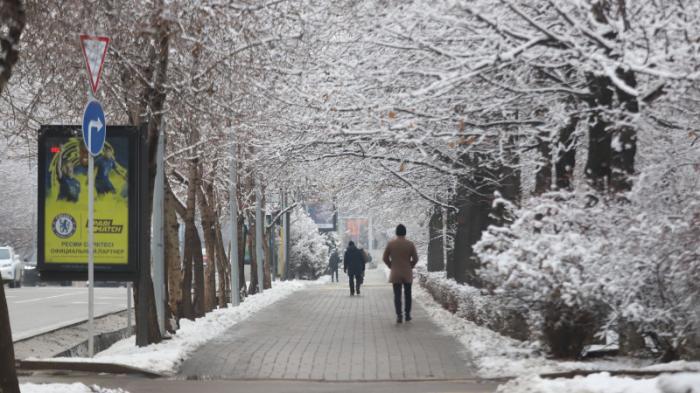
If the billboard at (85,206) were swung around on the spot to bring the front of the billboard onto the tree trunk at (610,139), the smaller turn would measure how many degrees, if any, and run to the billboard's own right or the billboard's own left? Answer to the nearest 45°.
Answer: approximately 90° to the billboard's own left

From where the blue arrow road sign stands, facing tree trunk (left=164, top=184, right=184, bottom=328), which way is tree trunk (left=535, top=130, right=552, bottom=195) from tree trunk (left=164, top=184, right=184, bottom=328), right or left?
right

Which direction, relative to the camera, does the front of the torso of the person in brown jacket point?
away from the camera

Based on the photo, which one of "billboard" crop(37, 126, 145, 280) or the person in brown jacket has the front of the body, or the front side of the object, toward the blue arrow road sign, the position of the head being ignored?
the billboard

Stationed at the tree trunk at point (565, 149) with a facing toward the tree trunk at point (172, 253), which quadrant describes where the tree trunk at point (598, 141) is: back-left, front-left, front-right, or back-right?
back-left

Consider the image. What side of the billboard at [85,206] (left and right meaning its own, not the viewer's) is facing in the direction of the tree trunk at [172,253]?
back

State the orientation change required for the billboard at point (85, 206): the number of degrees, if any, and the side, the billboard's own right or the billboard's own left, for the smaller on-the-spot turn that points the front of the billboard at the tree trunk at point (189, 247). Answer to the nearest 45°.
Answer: approximately 180°

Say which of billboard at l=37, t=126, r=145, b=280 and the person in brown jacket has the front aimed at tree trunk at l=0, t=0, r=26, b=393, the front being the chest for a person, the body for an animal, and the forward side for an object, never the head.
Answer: the billboard

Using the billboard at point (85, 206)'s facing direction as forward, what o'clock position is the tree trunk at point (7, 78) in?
The tree trunk is roughly at 12 o'clock from the billboard.

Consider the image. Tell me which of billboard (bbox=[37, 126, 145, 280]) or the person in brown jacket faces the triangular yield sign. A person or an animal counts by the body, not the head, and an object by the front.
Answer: the billboard
